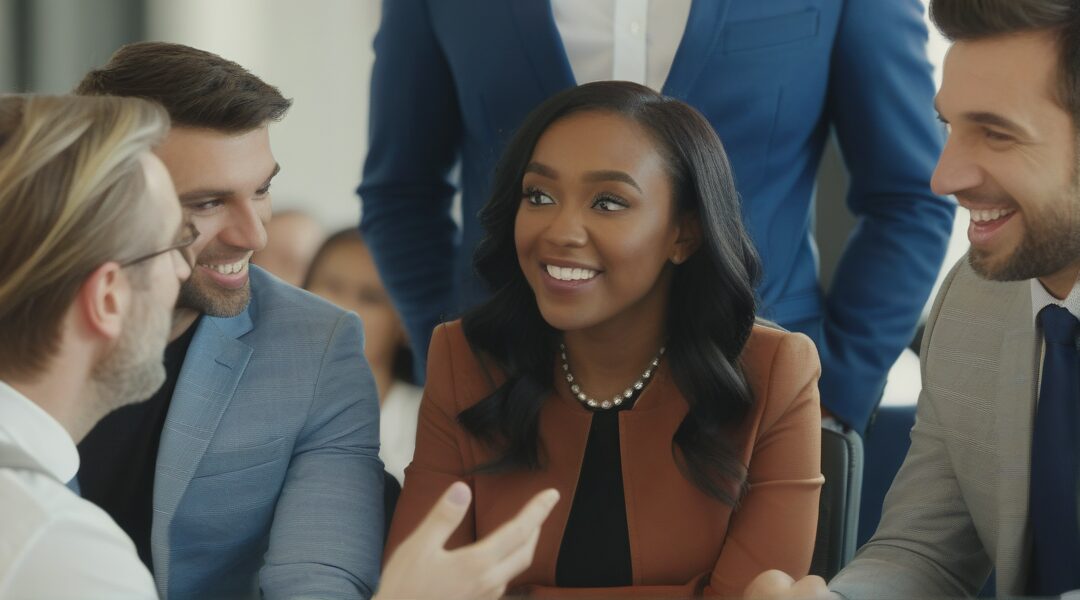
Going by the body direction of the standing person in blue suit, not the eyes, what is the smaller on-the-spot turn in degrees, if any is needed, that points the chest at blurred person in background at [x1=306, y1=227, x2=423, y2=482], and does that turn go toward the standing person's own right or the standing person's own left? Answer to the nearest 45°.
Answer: approximately 135° to the standing person's own right

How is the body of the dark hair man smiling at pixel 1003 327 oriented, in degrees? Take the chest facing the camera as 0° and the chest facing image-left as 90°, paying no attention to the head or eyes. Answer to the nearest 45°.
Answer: approximately 45°

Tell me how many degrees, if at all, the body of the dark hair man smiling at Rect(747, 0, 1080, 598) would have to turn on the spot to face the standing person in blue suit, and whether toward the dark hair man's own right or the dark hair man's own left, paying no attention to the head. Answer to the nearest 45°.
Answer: approximately 90° to the dark hair man's own right

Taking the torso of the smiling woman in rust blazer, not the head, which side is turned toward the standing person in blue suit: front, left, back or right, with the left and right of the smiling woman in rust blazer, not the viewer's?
back

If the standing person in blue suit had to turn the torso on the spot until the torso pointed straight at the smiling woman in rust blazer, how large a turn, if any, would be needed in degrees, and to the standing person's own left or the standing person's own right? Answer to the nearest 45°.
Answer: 0° — they already face them

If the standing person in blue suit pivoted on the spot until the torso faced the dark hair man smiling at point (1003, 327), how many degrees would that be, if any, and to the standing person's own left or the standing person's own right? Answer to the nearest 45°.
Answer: approximately 45° to the standing person's own left

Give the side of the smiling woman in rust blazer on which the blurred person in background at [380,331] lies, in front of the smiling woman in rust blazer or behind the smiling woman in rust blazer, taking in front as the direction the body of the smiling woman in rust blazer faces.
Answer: behind

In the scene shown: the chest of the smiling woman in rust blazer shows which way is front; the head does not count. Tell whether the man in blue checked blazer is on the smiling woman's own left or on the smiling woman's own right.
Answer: on the smiling woman's own right

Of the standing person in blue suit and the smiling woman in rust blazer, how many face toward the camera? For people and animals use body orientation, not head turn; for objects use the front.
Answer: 2

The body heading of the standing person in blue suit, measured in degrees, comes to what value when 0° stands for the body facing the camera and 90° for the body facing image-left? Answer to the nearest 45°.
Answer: approximately 0°

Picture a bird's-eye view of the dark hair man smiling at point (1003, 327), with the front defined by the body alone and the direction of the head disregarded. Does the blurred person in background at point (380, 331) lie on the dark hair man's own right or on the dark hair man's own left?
on the dark hair man's own right

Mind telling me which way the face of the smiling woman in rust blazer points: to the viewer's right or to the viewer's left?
to the viewer's left
